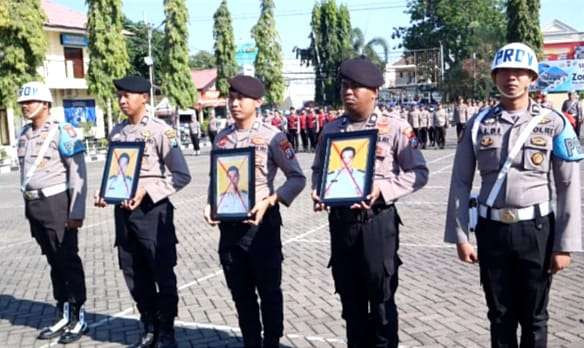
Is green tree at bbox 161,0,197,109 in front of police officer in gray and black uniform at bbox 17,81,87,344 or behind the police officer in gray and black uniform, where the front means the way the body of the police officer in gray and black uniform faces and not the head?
behind

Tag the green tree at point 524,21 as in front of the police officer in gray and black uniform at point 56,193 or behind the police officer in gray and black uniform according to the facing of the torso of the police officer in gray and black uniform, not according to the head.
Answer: behind

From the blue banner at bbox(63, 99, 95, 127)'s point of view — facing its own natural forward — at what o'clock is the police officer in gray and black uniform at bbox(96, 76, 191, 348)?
The police officer in gray and black uniform is roughly at 12 o'clock from the blue banner.

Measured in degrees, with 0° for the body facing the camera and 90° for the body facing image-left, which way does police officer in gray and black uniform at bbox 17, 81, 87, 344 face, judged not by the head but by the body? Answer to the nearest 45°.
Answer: approximately 45°

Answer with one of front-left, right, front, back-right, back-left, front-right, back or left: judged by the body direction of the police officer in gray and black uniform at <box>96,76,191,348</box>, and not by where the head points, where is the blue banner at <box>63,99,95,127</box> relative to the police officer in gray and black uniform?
back-right

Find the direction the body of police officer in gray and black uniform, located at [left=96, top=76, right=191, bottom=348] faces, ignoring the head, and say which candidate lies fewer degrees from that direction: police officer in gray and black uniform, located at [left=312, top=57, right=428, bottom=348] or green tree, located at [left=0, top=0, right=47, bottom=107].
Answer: the police officer in gray and black uniform, located at [left=312, top=57, right=428, bottom=348]

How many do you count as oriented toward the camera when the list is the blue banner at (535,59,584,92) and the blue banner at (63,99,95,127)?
2

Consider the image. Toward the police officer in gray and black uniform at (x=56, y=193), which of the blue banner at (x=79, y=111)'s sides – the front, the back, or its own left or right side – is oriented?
front

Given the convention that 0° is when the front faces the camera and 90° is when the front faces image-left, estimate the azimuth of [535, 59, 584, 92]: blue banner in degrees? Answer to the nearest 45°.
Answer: approximately 0°

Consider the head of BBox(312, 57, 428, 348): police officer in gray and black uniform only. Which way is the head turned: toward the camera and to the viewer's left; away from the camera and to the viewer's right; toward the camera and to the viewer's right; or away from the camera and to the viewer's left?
toward the camera and to the viewer's left

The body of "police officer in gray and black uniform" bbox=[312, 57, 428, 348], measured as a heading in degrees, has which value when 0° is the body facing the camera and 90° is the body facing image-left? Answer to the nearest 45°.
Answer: approximately 45°
